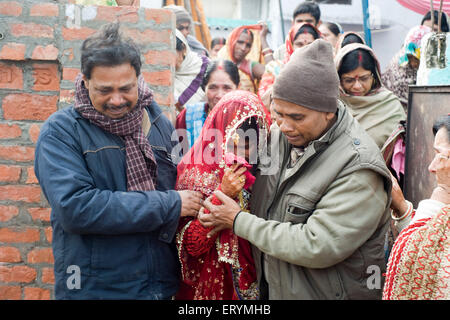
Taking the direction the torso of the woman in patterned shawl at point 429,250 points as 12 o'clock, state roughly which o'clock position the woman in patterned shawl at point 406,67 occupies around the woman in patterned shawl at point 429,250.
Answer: the woman in patterned shawl at point 406,67 is roughly at 3 o'clock from the woman in patterned shawl at point 429,250.

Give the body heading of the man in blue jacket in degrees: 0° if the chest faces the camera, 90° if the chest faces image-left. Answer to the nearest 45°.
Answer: approximately 315°

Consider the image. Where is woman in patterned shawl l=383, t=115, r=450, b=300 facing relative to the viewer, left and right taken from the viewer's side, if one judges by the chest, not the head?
facing to the left of the viewer

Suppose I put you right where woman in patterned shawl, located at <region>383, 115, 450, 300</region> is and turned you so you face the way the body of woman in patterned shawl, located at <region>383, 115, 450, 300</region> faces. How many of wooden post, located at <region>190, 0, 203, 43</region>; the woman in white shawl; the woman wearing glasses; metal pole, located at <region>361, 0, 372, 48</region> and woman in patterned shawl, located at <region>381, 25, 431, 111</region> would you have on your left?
0

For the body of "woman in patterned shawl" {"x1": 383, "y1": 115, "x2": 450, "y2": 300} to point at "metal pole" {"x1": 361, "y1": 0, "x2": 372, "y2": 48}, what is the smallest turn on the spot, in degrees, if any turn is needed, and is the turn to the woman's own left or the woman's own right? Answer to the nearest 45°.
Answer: approximately 90° to the woman's own right

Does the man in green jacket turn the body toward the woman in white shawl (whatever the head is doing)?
no

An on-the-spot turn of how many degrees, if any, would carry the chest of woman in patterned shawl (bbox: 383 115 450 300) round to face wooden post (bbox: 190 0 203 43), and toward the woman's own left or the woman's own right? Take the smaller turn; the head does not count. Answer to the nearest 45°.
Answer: approximately 45° to the woman's own right

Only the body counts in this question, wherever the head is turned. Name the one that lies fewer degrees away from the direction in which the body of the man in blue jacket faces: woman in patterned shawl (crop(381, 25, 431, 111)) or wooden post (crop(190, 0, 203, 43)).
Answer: the woman in patterned shawl

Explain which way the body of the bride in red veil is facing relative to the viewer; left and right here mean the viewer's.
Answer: facing the viewer and to the right of the viewer

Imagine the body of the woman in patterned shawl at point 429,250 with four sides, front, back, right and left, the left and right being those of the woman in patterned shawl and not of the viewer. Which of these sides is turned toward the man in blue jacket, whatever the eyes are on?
front

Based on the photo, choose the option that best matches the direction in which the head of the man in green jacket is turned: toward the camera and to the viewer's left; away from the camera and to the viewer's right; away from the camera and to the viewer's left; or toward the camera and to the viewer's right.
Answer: toward the camera and to the viewer's left

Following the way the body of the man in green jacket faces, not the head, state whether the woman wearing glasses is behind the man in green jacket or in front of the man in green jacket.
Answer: behind

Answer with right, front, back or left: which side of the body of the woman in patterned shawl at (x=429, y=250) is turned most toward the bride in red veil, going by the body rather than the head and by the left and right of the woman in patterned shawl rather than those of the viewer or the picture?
front

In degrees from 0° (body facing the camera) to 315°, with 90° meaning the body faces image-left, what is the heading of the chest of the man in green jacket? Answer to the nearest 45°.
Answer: approximately 45°

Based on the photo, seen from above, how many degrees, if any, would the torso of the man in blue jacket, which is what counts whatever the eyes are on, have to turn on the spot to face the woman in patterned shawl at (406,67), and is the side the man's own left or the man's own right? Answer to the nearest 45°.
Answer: approximately 90° to the man's own left

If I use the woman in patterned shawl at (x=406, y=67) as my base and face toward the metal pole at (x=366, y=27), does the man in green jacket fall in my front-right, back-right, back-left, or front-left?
back-left

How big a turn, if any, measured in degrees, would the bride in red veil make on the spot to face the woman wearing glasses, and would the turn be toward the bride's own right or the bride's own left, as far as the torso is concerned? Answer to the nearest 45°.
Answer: approximately 90° to the bride's own left

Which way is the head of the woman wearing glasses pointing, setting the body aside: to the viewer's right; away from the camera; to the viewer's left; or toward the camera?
toward the camera
